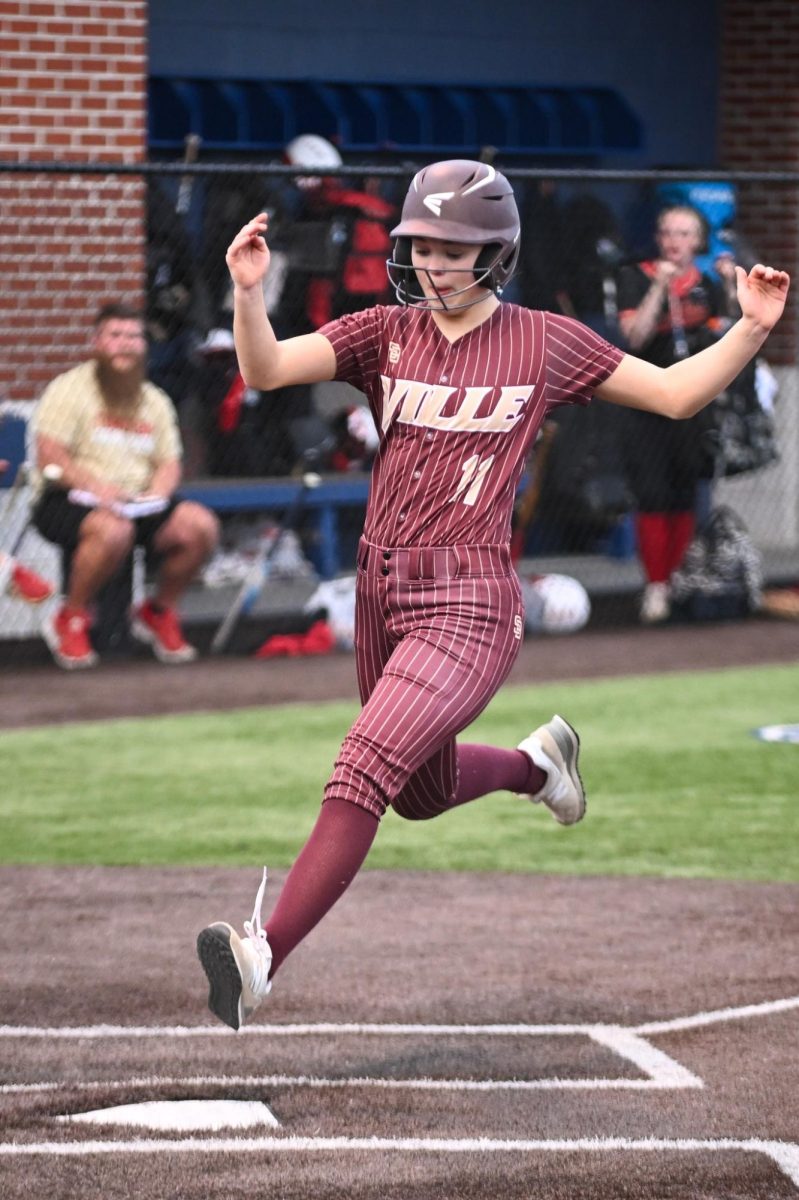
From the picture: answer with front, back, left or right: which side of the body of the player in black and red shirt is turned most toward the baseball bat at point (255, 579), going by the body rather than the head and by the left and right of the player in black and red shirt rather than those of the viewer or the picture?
right

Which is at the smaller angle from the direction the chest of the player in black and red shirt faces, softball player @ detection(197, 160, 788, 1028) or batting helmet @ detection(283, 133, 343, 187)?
the softball player

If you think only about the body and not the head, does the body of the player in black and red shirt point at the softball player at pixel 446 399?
yes

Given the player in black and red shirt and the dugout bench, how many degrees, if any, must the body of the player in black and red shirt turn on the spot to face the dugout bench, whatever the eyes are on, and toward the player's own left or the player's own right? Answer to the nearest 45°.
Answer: approximately 90° to the player's own right

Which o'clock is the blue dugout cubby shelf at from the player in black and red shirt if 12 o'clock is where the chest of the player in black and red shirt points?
The blue dugout cubby shelf is roughly at 5 o'clock from the player in black and red shirt.

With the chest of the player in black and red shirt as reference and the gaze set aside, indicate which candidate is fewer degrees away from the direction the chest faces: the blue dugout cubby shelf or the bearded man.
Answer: the bearded man

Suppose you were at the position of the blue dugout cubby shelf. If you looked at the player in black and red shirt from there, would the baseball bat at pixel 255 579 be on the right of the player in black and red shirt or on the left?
right

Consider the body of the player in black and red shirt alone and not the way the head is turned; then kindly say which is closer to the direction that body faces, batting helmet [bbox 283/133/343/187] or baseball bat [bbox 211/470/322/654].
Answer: the baseball bat

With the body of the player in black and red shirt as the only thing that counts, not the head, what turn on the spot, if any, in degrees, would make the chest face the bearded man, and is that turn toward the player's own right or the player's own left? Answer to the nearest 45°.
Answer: approximately 45° to the player's own right

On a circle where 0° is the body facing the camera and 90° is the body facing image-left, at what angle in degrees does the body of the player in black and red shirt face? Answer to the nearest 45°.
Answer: approximately 0°

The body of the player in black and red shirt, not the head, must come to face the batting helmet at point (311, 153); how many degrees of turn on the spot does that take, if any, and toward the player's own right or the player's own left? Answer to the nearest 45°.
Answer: approximately 135° to the player's own right
